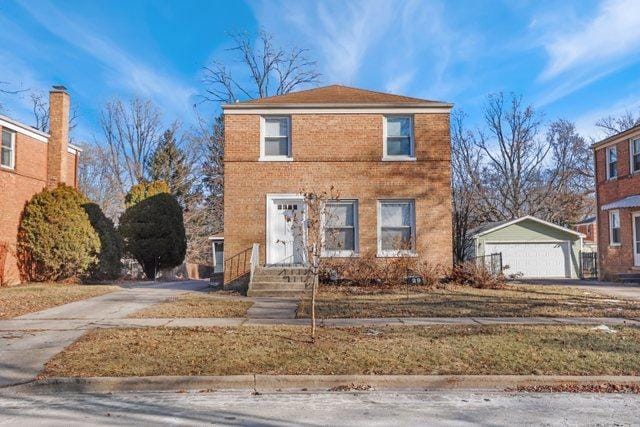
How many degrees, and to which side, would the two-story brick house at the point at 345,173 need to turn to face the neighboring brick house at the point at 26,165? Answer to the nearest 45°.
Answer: approximately 90° to its right

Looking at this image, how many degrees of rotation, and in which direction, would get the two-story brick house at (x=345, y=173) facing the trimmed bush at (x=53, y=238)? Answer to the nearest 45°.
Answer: approximately 90° to its right

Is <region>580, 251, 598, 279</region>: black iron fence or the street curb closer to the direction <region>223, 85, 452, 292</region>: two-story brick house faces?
the street curb

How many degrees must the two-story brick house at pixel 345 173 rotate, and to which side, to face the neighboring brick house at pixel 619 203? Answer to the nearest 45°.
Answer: approximately 135° to its left

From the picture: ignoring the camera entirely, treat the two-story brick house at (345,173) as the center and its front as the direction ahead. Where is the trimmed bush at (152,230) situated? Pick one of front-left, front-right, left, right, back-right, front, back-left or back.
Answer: back-right

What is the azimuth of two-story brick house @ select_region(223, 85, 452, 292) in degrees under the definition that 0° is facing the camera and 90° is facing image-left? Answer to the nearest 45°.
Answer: approximately 0°

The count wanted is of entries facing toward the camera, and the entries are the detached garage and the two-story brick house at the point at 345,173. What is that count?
2

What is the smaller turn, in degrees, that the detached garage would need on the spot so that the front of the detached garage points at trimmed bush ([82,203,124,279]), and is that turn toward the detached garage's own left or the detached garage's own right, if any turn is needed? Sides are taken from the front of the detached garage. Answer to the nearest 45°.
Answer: approximately 45° to the detached garage's own right

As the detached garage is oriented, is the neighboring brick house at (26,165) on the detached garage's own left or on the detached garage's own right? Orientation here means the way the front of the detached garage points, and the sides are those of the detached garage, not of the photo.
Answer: on the detached garage's own right

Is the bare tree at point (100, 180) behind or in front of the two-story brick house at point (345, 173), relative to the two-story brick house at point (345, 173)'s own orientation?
behind

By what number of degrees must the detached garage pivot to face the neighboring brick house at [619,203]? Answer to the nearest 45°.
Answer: approximately 45° to its left
